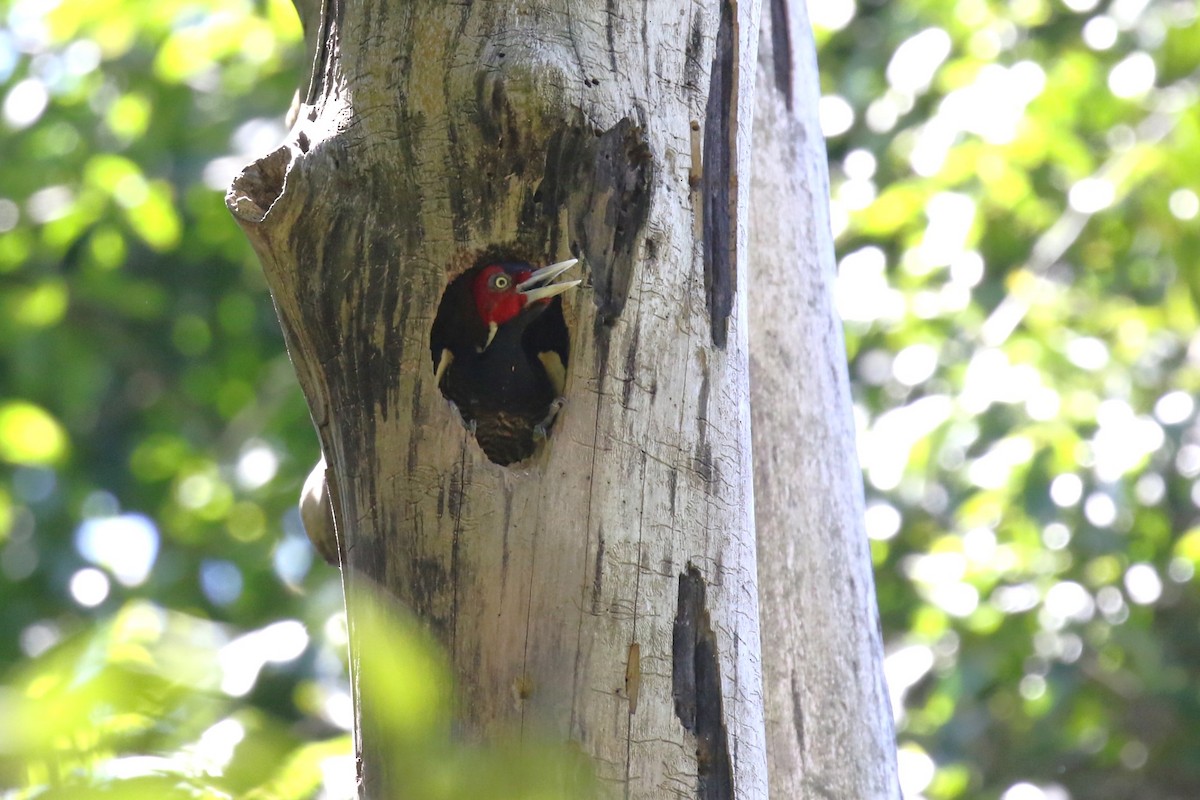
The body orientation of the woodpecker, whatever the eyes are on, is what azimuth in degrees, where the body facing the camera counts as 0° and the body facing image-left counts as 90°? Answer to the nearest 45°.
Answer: approximately 0°
